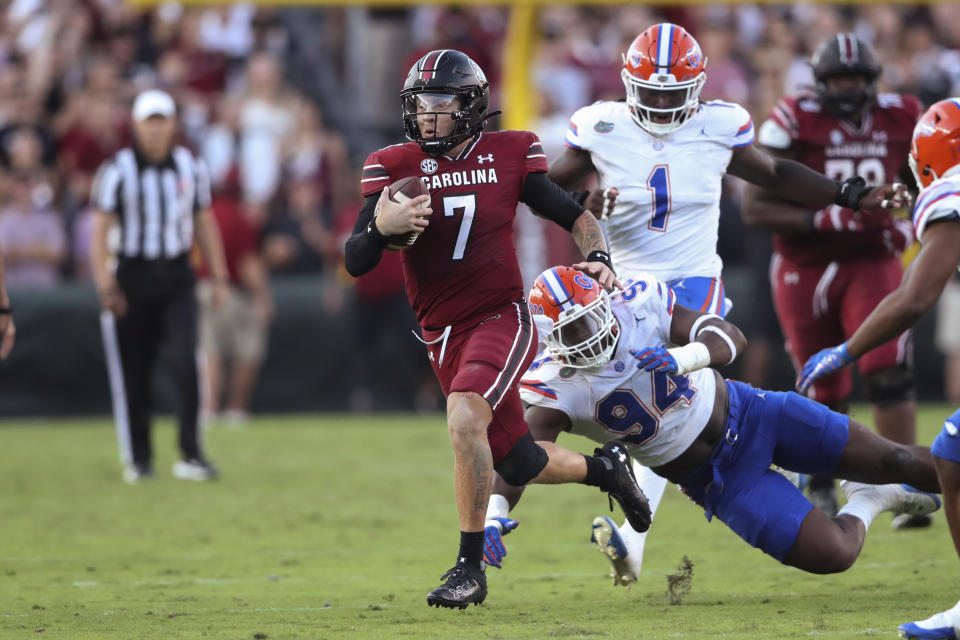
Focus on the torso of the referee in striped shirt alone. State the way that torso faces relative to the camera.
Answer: toward the camera

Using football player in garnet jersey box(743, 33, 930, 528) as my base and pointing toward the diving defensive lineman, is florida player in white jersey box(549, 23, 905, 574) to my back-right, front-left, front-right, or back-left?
front-right

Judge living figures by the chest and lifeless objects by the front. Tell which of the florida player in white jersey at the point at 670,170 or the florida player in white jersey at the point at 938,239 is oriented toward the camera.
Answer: the florida player in white jersey at the point at 670,170

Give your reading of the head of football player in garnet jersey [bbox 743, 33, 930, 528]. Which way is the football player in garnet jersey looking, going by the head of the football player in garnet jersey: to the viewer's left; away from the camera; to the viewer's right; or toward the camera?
toward the camera

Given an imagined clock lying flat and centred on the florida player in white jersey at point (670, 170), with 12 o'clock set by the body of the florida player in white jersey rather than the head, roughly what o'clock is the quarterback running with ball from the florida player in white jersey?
The quarterback running with ball is roughly at 1 o'clock from the florida player in white jersey.

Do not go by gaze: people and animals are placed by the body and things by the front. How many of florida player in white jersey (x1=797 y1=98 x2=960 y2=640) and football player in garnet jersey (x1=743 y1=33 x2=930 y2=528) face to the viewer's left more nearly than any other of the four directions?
1

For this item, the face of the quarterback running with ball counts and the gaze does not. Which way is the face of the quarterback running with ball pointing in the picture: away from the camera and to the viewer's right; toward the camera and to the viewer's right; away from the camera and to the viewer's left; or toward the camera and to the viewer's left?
toward the camera and to the viewer's left

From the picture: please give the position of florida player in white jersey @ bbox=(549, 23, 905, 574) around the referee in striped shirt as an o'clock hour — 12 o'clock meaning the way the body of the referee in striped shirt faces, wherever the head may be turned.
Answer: The florida player in white jersey is roughly at 11 o'clock from the referee in striped shirt.

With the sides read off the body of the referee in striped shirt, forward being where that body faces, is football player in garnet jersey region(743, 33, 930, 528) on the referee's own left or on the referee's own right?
on the referee's own left

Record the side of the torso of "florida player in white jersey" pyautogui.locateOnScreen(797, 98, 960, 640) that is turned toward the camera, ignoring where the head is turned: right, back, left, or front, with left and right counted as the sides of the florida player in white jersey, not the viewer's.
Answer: left

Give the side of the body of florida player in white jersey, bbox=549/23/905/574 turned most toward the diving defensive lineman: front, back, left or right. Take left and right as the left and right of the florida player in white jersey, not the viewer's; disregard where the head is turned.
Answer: front

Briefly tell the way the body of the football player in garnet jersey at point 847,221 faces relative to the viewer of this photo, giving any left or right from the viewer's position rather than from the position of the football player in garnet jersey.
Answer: facing the viewer

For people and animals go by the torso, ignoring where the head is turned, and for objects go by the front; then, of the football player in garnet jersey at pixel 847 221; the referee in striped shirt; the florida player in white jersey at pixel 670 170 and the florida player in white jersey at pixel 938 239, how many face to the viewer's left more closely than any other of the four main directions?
1

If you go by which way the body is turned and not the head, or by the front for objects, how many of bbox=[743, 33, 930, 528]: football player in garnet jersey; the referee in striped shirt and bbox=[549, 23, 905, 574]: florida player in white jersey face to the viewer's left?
0
